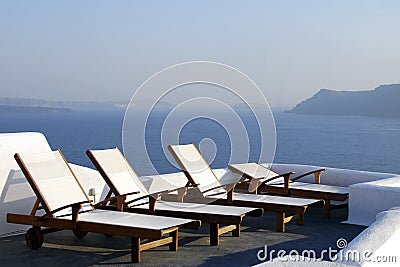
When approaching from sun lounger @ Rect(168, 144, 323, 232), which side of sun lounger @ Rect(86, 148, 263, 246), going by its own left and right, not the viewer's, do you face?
left

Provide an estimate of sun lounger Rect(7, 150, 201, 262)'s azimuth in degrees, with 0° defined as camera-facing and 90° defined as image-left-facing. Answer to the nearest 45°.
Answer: approximately 315°

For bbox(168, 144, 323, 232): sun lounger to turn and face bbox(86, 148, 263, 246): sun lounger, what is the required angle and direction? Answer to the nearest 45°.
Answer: approximately 90° to its right

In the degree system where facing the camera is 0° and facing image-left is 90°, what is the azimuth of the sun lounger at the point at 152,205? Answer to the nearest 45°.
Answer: approximately 315°

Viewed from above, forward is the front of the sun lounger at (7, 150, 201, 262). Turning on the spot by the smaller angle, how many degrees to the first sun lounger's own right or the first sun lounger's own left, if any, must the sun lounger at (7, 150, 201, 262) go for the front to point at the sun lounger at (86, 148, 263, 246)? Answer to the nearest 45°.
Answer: approximately 90° to the first sun lounger's own left

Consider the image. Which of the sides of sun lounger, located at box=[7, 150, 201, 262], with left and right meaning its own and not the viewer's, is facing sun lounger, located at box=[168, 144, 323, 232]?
left

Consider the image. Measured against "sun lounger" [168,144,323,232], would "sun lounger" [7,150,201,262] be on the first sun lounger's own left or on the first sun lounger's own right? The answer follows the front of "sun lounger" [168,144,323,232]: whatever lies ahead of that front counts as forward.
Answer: on the first sun lounger's own right

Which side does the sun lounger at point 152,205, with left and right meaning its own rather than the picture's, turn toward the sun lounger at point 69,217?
right
